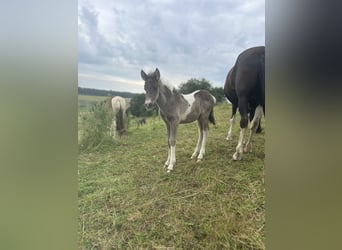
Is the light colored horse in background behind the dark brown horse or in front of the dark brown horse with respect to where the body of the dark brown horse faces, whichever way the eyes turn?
in front

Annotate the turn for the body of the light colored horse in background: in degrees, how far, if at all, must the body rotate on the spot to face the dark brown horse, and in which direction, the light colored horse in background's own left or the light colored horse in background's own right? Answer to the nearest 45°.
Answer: approximately 135° to the light colored horse in background's own right

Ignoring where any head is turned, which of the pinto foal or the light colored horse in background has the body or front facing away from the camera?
the light colored horse in background

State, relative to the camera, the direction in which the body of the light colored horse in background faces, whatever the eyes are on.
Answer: away from the camera

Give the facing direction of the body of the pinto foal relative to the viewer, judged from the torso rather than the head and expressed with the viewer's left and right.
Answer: facing the viewer and to the left of the viewer

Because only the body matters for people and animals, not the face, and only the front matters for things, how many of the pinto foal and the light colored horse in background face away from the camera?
1
